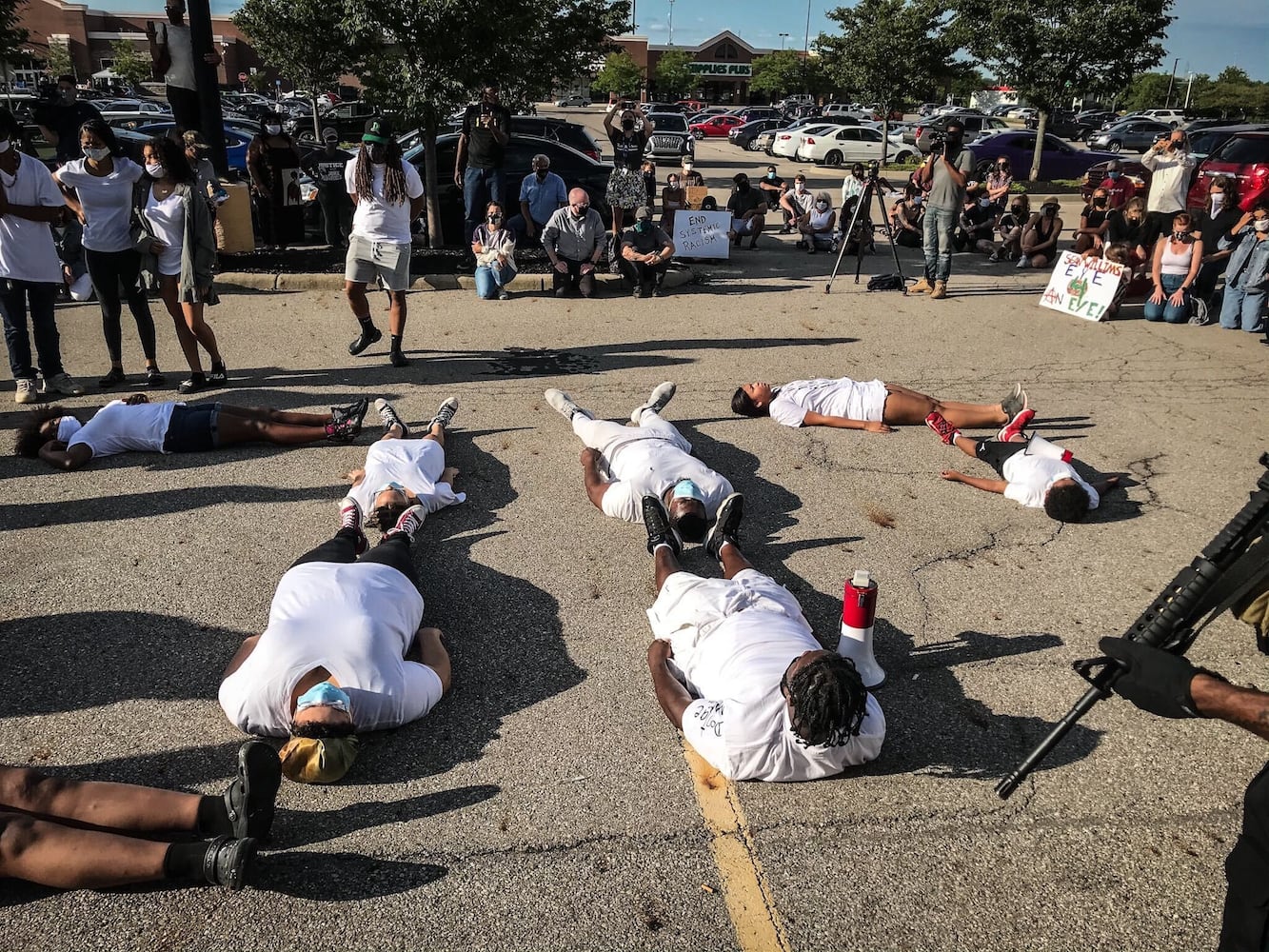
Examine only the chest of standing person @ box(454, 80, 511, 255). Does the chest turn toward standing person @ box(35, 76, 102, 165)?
no

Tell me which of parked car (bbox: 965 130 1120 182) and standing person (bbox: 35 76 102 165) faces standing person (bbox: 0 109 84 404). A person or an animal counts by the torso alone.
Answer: standing person (bbox: 35 76 102 165)

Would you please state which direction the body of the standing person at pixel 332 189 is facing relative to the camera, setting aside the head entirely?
toward the camera

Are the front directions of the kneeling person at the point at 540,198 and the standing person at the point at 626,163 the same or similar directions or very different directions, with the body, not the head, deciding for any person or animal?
same or similar directions

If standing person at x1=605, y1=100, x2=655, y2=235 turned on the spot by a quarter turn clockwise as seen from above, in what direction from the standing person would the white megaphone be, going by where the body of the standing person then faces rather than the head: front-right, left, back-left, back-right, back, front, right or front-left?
left

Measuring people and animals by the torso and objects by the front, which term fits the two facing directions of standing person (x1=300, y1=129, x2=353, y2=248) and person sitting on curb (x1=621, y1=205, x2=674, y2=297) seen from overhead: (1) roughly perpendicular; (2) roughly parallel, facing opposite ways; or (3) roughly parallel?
roughly parallel

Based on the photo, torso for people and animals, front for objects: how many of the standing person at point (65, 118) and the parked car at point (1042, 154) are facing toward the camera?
1

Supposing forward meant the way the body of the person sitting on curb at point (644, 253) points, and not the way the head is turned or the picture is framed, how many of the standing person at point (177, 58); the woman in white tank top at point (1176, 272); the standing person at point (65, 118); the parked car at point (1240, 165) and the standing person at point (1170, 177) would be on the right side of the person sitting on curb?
2

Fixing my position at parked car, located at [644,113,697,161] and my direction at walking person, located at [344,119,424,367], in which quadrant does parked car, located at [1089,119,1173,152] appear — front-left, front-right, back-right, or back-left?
back-left

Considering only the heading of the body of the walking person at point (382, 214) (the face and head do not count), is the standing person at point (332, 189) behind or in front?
behind

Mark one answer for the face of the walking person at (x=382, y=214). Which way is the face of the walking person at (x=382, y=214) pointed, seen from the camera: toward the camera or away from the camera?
toward the camera

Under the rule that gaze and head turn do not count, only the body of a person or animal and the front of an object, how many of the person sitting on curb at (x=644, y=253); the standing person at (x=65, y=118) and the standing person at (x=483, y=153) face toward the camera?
3

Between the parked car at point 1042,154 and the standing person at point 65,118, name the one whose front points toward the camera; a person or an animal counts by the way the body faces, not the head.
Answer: the standing person

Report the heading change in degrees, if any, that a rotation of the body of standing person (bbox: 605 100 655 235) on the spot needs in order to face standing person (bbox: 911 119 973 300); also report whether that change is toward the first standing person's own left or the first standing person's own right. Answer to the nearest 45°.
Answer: approximately 45° to the first standing person's own left

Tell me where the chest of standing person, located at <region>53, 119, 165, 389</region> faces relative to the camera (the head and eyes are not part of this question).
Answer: toward the camera

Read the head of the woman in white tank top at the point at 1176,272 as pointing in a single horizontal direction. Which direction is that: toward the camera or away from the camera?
toward the camera

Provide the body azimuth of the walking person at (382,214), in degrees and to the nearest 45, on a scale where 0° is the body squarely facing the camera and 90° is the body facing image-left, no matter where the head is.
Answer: approximately 0°
